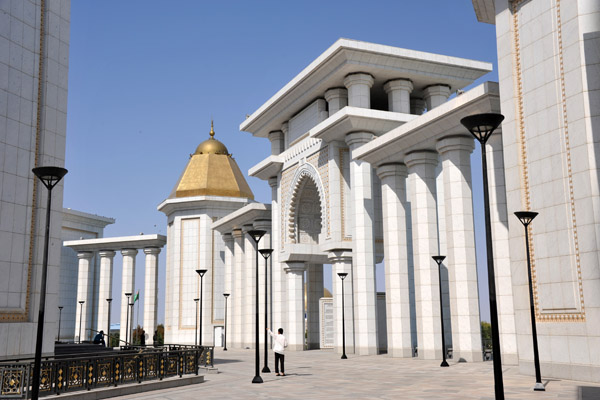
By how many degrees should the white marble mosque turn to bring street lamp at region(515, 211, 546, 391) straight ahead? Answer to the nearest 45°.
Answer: approximately 45° to its left

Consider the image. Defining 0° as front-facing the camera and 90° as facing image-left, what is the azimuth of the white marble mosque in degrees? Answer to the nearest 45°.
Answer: approximately 45°

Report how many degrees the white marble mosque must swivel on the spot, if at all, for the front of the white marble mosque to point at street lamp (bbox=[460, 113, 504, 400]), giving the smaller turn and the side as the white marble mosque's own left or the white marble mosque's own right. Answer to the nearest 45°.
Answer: approximately 45° to the white marble mosque's own left
